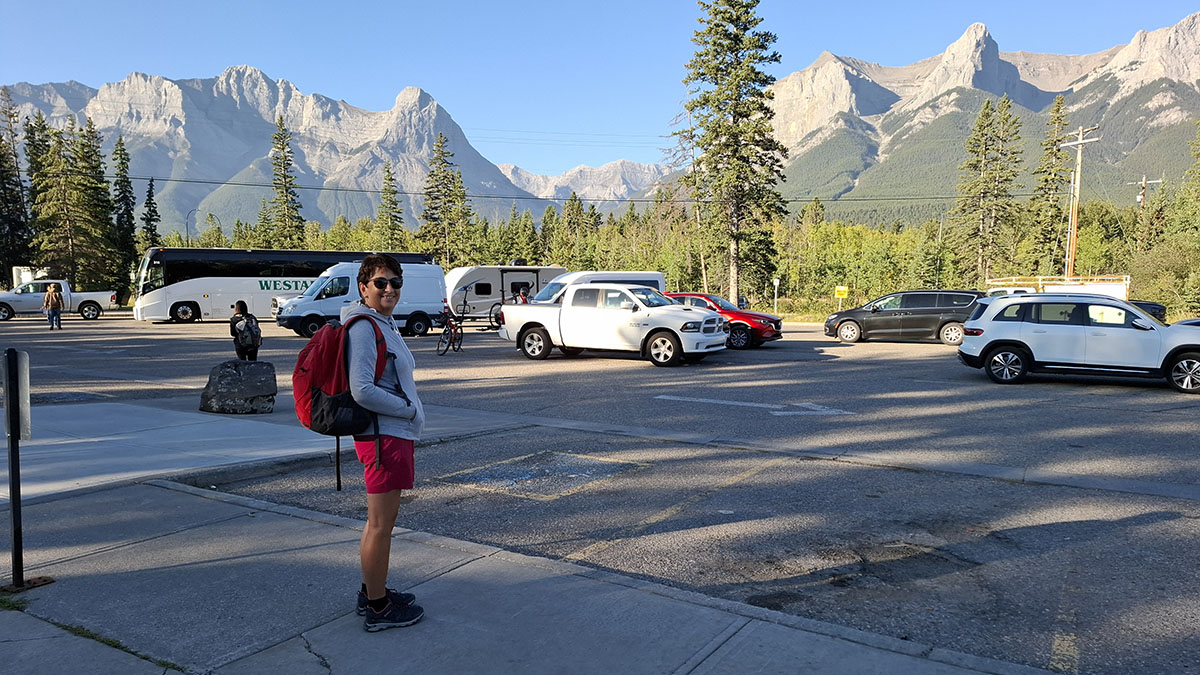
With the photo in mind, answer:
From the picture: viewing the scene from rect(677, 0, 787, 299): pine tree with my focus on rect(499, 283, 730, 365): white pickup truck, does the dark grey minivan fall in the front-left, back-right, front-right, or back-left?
front-left

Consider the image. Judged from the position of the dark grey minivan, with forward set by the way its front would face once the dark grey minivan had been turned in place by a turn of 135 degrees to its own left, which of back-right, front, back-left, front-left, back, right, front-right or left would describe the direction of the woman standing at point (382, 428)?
front-right

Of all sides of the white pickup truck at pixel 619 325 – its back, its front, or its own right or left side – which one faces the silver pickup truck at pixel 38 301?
back

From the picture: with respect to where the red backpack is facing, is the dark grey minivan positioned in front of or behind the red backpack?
behind

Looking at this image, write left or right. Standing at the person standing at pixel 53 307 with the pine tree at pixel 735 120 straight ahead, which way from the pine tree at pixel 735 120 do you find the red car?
right

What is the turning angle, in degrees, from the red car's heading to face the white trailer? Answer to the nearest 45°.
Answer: approximately 180°

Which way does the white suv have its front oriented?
to the viewer's right

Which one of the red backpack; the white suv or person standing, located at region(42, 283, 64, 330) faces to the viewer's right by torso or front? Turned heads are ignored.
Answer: the white suv

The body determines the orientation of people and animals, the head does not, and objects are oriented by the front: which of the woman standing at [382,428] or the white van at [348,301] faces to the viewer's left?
the white van

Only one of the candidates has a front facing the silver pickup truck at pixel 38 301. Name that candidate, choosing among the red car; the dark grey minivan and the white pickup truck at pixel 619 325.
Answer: the dark grey minivan

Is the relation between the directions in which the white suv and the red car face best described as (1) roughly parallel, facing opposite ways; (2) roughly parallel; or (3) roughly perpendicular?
roughly parallel

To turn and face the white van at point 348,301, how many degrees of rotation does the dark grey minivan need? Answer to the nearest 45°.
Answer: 0° — it already faces it

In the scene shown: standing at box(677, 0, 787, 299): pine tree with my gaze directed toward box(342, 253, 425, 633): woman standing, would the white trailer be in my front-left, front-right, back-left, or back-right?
front-right

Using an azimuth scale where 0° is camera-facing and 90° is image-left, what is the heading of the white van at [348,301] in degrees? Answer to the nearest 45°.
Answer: approximately 90°
